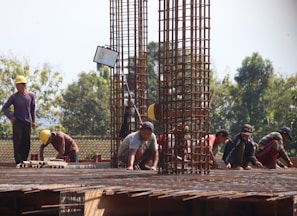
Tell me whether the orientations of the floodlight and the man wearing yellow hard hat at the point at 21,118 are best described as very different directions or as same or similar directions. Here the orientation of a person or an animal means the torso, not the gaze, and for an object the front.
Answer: same or similar directions

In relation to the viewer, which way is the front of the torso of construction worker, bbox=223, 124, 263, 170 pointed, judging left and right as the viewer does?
facing the viewer and to the right of the viewer

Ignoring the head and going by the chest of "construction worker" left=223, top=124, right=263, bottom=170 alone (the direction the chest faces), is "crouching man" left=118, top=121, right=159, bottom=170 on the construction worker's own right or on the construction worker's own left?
on the construction worker's own right

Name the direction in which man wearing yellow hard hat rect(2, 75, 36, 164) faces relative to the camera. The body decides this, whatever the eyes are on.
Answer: toward the camera

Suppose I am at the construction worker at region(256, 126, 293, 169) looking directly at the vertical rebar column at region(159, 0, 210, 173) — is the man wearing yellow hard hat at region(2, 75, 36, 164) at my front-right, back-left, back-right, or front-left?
front-right

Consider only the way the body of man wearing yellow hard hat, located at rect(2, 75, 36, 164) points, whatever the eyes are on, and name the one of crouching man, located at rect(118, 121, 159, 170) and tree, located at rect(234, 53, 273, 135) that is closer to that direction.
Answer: the crouching man

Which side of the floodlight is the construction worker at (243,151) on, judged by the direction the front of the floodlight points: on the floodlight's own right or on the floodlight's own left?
on the floodlight's own left

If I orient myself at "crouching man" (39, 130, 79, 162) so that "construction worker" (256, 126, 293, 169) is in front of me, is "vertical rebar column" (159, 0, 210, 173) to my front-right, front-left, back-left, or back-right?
front-right

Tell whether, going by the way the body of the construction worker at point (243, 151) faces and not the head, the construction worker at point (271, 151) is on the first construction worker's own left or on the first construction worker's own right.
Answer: on the first construction worker's own left
